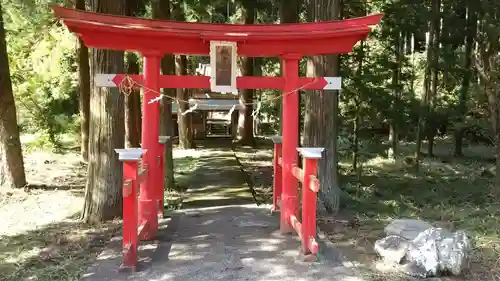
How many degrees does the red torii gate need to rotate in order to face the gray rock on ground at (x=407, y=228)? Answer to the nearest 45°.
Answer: approximately 90° to its left

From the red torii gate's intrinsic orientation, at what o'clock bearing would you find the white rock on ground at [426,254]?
The white rock on ground is roughly at 10 o'clock from the red torii gate.

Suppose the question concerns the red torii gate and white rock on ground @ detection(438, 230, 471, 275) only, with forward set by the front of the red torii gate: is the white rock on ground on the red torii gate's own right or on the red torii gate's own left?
on the red torii gate's own left

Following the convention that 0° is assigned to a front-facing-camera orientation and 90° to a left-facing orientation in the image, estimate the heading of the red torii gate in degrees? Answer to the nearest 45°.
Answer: approximately 0°

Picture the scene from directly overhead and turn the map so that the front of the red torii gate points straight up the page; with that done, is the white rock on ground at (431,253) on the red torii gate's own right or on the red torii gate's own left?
on the red torii gate's own left
